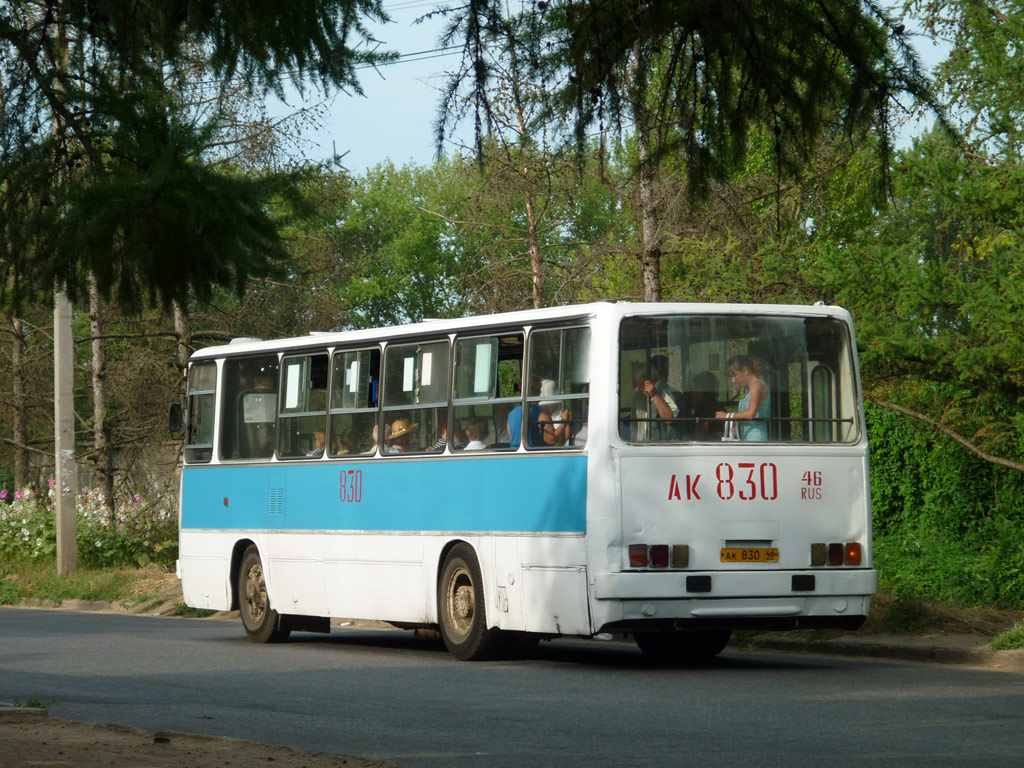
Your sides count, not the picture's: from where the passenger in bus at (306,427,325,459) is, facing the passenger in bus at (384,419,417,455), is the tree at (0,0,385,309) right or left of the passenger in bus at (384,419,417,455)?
right

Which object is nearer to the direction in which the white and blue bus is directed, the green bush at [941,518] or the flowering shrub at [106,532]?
the flowering shrub

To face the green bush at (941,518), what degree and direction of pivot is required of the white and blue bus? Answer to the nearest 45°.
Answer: approximately 90° to its right

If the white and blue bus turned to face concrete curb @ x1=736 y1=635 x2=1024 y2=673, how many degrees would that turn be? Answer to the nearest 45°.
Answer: approximately 135° to its right

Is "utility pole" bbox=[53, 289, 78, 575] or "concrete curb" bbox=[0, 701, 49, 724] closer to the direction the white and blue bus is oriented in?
the utility pole

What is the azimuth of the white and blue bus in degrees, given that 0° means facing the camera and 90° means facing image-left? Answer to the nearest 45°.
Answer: approximately 135°

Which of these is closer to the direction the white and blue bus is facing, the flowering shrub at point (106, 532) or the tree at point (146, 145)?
the flowering shrub

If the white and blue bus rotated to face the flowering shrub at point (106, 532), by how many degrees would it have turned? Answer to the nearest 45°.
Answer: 0° — it already faces it

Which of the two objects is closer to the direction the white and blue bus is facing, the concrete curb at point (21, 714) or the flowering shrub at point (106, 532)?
the flowering shrub

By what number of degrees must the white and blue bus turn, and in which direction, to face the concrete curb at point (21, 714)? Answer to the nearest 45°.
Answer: approximately 90° to its left
